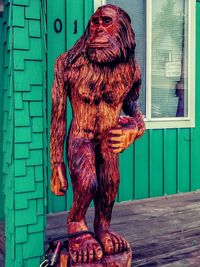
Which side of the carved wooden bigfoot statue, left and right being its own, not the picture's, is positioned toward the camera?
front

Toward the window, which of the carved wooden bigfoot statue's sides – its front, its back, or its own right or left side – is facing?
back

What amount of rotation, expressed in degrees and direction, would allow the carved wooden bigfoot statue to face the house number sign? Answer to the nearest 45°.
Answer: approximately 180°

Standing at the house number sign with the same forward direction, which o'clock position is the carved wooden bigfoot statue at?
The carved wooden bigfoot statue is roughly at 12 o'clock from the house number sign.

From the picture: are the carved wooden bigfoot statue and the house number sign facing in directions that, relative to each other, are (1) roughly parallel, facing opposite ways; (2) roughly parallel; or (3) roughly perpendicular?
roughly parallel

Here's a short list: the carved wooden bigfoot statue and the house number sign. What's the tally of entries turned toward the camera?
2

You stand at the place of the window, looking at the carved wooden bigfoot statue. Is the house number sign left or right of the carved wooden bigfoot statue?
right

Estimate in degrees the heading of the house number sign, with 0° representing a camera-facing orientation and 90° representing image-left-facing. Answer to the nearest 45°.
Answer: approximately 0°

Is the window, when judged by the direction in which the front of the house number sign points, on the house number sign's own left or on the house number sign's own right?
on the house number sign's own left

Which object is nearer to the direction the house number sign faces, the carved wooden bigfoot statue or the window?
the carved wooden bigfoot statue
